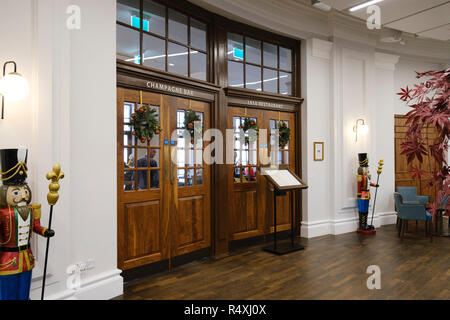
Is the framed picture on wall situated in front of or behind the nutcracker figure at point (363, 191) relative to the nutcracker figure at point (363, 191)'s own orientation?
behind

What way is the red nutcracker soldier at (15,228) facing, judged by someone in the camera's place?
facing the viewer and to the right of the viewer

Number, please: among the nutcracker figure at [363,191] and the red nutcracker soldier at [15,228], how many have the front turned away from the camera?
0

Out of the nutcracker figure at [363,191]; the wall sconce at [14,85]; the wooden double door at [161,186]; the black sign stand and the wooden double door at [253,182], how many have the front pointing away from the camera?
0

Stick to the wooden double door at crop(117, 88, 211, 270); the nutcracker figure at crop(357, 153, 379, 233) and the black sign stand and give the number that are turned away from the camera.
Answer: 0

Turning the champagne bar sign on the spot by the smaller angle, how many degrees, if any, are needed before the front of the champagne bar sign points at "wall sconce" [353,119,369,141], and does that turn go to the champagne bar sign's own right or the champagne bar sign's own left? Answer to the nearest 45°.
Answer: approximately 90° to the champagne bar sign's own left

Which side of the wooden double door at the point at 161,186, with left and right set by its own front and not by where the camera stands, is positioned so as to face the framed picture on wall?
left

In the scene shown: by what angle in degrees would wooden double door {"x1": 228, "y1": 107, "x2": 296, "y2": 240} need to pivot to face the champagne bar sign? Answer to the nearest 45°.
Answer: approximately 90° to its right

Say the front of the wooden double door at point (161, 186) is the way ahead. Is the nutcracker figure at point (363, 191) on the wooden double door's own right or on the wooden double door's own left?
on the wooden double door's own left

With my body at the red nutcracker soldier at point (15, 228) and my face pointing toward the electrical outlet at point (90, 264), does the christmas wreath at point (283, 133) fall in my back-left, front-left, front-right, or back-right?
front-right
